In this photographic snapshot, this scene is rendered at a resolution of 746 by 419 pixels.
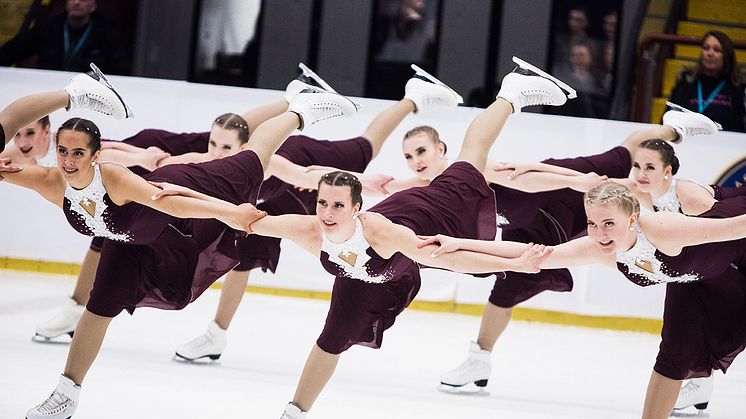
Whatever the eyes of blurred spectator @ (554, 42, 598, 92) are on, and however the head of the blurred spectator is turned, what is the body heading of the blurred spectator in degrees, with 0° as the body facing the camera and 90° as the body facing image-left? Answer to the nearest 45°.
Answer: approximately 0°

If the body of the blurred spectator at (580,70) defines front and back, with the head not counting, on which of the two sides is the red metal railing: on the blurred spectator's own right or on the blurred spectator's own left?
on the blurred spectator's own left

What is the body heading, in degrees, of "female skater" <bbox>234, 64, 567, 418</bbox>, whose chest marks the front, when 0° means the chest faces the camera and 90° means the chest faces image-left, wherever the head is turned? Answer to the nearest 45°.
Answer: approximately 45°

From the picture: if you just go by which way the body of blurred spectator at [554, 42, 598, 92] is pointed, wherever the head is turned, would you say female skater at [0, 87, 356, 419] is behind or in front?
in front

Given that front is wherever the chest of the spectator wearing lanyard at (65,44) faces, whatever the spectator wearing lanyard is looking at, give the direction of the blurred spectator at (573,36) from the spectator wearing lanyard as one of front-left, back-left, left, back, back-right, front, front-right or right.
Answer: left

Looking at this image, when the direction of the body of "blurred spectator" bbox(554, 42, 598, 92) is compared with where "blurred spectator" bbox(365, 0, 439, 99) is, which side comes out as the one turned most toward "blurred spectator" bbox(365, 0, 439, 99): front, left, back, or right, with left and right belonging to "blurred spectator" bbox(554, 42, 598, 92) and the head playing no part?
right

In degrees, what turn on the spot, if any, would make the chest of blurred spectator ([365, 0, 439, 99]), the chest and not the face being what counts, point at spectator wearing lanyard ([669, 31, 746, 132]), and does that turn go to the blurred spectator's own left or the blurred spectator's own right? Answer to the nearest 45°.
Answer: approximately 45° to the blurred spectator's own left

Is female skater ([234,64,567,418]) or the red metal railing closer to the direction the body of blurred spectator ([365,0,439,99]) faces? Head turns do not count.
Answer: the female skater

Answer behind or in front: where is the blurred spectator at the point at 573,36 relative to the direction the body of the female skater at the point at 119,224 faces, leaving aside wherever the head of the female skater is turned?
behind

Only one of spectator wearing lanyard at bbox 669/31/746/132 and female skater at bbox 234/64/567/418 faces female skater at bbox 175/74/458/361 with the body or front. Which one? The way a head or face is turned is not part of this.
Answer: the spectator wearing lanyard

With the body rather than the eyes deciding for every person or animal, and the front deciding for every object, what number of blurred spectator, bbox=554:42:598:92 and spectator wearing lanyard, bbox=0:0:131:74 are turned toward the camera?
2
